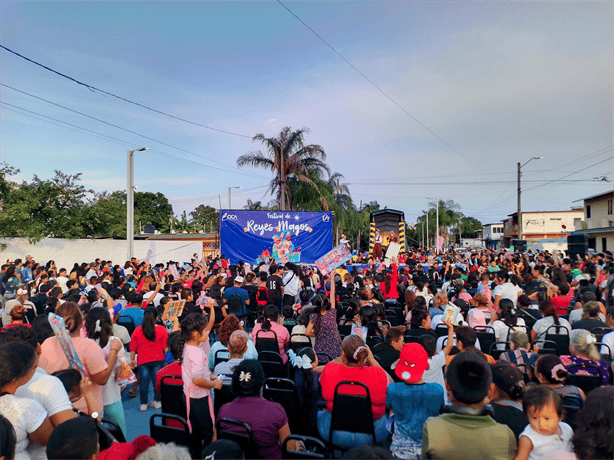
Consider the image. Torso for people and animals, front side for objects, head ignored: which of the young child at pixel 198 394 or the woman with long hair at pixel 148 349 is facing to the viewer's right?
the young child

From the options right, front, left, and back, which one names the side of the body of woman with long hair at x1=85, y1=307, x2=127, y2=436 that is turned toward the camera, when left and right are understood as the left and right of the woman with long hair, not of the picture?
back

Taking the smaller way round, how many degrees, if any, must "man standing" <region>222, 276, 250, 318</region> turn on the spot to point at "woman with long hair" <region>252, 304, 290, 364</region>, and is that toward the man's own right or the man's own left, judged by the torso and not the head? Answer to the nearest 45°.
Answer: approximately 180°

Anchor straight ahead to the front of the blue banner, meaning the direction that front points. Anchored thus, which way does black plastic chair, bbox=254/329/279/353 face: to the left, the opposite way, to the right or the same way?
the opposite way

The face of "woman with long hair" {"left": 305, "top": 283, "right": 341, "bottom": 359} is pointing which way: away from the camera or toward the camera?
away from the camera

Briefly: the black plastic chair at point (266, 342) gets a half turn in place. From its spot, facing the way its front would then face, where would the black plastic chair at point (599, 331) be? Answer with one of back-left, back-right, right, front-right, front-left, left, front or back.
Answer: left

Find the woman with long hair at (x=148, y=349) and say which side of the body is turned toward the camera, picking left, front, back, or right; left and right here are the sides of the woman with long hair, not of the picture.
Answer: back

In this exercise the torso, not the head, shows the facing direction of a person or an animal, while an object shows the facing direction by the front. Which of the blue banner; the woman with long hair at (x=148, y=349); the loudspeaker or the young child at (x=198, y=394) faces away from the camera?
the woman with long hair

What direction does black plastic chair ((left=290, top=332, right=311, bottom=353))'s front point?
away from the camera

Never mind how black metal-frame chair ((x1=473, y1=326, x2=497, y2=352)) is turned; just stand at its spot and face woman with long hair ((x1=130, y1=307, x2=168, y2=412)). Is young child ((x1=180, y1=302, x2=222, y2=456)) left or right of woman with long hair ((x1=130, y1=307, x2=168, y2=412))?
left

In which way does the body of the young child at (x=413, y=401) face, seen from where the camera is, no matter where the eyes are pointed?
away from the camera

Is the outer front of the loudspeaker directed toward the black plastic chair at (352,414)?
yes

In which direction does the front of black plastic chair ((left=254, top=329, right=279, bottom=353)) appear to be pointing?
away from the camera

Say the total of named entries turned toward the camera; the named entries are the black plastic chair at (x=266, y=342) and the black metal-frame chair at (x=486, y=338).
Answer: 0

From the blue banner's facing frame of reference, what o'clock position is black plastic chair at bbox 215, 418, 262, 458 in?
The black plastic chair is roughly at 12 o'clock from the blue banner.

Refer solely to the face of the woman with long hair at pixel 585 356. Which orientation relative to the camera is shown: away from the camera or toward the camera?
away from the camera
